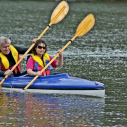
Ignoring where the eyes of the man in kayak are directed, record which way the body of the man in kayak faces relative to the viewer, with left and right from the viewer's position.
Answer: facing the viewer and to the right of the viewer

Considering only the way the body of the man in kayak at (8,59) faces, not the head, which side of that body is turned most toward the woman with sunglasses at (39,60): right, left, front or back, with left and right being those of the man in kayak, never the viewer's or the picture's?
front

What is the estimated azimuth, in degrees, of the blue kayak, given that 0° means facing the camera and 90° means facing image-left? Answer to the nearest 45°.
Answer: approximately 270°

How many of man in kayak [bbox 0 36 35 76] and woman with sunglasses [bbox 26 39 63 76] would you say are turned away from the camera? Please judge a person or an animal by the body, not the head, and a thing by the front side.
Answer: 0

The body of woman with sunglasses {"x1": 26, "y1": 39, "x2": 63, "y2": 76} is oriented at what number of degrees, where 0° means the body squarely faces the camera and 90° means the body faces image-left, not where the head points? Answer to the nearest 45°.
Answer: approximately 315°
